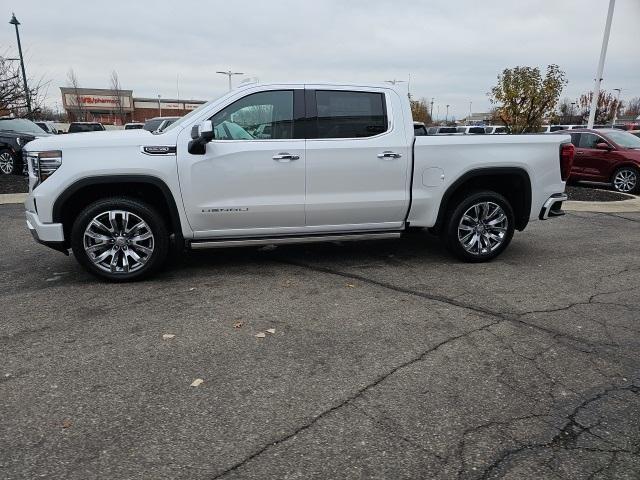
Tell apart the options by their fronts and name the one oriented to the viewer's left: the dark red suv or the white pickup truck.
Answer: the white pickup truck

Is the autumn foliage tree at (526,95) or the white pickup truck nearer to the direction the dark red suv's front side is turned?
the white pickup truck

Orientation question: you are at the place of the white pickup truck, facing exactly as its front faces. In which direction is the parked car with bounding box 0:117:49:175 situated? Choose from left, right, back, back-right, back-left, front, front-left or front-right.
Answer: front-right

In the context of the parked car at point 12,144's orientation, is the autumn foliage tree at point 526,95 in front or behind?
in front

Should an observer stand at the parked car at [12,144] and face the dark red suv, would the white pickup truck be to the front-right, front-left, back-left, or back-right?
front-right

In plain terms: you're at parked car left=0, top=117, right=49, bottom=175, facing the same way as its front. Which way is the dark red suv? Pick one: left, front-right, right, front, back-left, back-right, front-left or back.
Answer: front

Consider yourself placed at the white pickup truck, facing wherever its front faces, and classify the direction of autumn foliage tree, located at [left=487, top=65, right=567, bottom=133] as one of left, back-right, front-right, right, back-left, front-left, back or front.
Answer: back-right

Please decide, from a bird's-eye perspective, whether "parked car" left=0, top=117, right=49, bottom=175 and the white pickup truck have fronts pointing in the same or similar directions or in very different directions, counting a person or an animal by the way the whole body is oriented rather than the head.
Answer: very different directions

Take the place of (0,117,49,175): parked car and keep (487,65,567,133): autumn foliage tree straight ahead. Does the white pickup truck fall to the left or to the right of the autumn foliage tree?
right

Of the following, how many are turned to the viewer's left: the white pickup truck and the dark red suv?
1

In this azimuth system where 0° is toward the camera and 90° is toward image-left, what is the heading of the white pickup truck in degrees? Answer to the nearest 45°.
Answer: approximately 90°

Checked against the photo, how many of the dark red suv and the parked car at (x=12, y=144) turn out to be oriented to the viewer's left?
0
